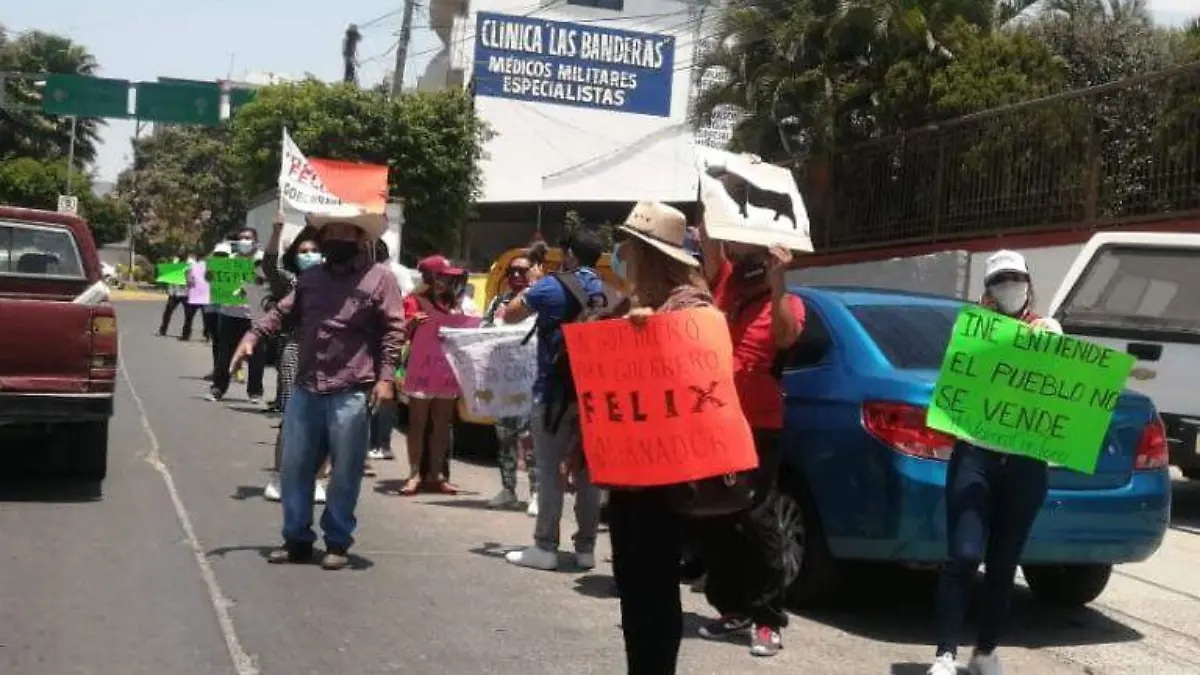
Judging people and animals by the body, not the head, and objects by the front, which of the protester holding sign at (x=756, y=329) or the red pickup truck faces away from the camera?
the red pickup truck

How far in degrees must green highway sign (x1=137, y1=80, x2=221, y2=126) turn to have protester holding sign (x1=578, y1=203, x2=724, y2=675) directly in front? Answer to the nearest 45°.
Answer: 0° — it already faces them

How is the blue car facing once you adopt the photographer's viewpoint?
facing away from the viewer and to the left of the viewer

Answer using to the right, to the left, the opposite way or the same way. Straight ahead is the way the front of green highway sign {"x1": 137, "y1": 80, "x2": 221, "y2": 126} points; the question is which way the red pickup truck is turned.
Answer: the opposite way

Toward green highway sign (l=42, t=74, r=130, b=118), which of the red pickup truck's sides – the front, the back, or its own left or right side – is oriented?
front

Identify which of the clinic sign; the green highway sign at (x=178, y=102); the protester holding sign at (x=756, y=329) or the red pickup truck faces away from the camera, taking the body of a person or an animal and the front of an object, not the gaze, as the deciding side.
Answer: the red pickup truck

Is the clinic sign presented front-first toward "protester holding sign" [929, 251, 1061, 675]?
yes

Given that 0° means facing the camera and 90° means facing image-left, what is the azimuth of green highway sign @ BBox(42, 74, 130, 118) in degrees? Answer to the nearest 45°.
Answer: approximately 0°

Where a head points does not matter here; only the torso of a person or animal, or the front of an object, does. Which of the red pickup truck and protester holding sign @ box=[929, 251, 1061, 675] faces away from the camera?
the red pickup truck

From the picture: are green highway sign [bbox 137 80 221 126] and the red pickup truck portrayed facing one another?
yes

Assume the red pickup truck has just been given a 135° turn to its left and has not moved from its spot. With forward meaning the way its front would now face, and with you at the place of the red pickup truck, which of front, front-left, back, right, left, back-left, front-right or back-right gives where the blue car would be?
left
